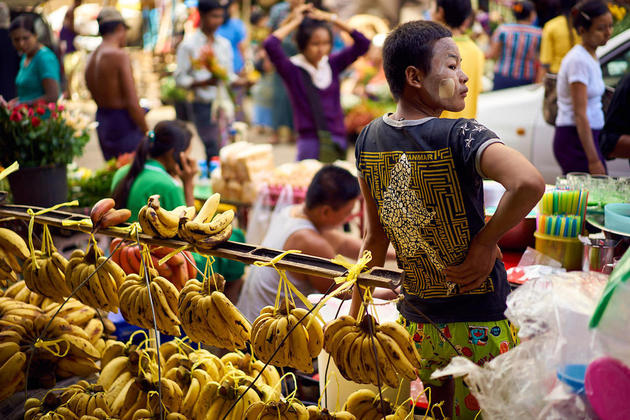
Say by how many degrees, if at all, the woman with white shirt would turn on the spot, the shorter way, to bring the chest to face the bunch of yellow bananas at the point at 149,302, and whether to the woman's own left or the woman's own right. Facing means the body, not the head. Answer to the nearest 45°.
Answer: approximately 90° to the woman's own right

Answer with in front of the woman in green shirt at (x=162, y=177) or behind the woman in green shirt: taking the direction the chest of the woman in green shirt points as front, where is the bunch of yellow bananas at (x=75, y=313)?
behind

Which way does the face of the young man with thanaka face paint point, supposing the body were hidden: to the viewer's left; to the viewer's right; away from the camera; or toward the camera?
to the viewer's right

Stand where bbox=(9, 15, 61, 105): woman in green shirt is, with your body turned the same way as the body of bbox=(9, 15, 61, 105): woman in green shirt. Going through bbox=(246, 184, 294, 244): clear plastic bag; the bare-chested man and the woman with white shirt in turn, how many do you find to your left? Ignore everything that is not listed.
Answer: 3

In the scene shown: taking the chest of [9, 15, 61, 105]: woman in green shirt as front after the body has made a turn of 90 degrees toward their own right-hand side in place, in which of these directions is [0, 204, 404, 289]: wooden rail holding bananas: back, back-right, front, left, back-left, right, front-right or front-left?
back-left

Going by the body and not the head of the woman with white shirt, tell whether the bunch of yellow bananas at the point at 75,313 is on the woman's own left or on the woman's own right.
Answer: on the woman's own right

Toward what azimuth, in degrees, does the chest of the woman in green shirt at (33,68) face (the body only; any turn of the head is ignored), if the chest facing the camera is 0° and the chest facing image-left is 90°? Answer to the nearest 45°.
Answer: approximately 45°

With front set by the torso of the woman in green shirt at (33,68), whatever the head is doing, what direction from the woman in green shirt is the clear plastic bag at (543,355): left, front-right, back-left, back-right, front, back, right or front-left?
front-left
